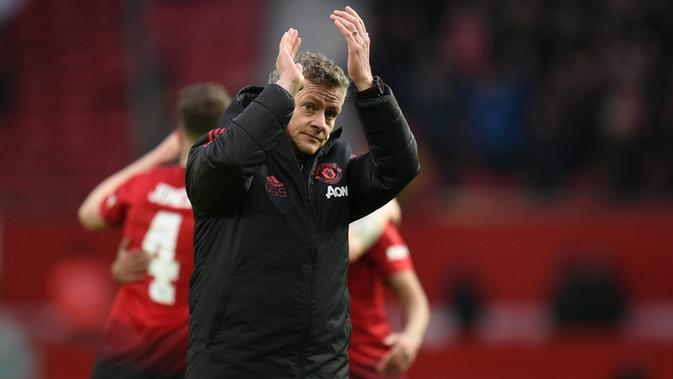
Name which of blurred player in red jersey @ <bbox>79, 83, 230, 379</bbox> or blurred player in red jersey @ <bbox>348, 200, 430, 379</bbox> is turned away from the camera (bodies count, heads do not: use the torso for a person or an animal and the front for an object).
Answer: blurred player in red jersey @ <bbox>79, 83, 230, 379</bbox>

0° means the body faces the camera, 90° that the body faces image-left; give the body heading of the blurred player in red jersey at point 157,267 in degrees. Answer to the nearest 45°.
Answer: approximately 180°

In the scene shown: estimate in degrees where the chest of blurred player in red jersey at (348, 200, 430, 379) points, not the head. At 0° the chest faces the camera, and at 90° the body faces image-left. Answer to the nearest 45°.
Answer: approximately 45°

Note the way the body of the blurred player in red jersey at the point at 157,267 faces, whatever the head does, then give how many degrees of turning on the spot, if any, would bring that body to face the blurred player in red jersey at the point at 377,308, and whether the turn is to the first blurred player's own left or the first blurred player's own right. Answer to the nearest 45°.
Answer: approximately 90° to the first blurred player's own right

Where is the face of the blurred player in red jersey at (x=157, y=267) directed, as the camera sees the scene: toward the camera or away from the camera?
away from the camera

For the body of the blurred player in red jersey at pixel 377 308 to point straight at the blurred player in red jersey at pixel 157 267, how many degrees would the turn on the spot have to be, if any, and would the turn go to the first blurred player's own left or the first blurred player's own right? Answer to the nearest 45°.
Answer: approximately 45° to the first blurred player's own right

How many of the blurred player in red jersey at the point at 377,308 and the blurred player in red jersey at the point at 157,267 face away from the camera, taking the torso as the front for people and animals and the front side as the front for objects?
1
